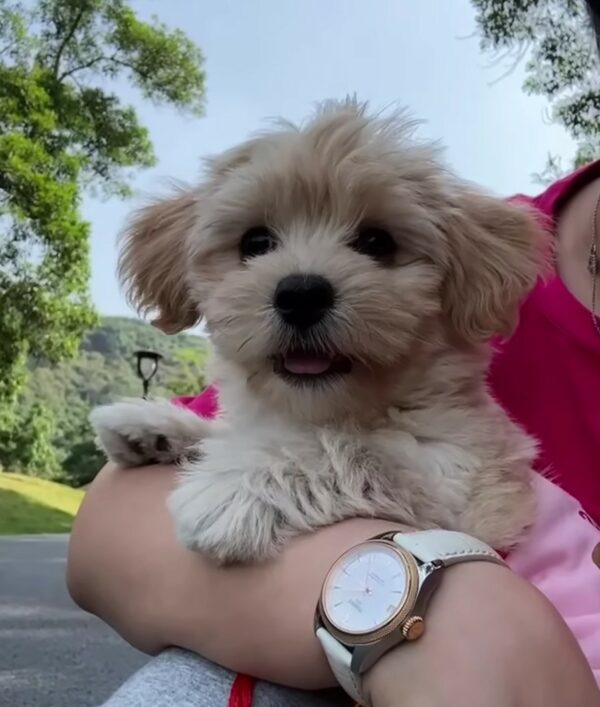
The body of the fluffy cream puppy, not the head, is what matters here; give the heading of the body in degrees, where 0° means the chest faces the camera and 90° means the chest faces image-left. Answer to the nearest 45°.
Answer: approximately 0°

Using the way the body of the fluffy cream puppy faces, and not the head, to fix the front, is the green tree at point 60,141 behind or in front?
behind

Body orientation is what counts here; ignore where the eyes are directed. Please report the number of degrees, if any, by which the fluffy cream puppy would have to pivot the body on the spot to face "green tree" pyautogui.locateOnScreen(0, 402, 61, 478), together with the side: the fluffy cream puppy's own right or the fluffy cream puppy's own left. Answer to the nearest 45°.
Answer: approximately 180°
